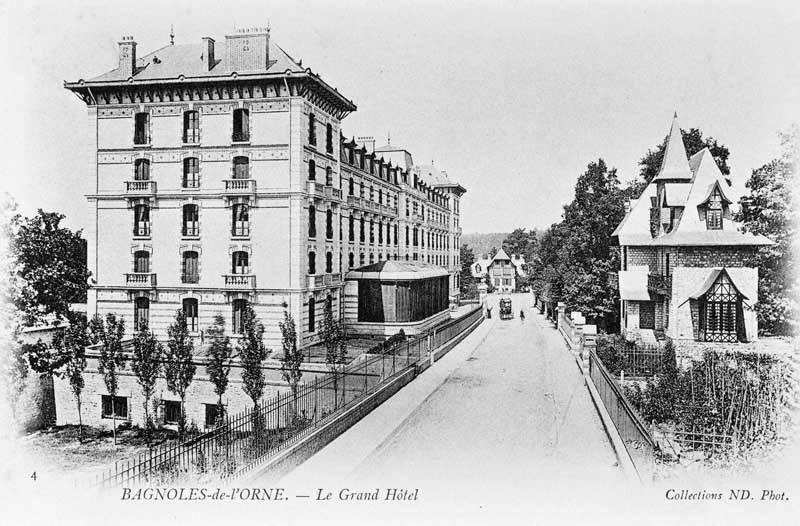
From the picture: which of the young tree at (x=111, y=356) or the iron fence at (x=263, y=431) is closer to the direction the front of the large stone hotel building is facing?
the iron fence

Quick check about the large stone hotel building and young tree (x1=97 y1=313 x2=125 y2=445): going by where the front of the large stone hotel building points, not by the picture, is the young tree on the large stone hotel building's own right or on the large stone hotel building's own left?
on the large stone hotel building's own right

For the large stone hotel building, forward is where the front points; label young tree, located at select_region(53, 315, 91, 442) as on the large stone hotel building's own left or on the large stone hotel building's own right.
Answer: on the large stone hotel building's own right

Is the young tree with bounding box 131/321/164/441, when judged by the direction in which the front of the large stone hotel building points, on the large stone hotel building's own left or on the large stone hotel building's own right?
on the large stone hotel building's own right
